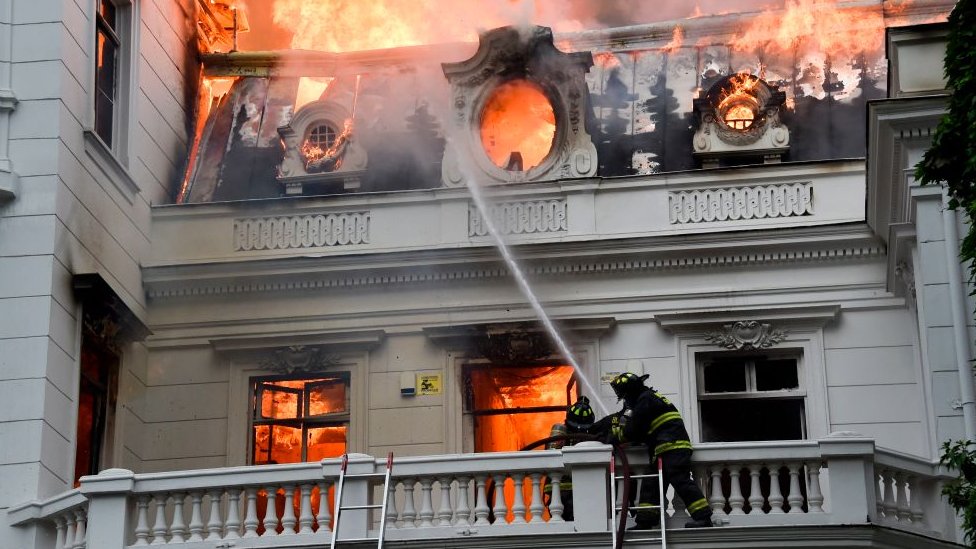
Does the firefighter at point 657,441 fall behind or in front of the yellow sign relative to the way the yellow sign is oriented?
in front

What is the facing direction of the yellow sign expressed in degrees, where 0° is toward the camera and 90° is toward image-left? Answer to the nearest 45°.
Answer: approximately 0°

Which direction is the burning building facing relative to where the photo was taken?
toward the camera

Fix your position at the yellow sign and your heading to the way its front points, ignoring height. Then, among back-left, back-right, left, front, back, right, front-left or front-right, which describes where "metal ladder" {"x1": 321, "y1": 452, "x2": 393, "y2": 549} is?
front
